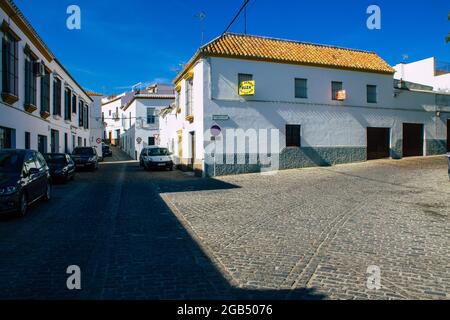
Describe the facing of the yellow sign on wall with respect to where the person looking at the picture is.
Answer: facing the viewer

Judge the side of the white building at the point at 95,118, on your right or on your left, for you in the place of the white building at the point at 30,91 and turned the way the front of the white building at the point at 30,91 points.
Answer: on your left

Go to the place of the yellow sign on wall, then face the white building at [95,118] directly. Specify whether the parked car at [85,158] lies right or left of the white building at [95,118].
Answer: left

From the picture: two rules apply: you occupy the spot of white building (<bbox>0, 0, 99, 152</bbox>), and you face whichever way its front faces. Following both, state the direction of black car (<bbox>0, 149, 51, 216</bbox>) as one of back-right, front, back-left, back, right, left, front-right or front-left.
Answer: front-right

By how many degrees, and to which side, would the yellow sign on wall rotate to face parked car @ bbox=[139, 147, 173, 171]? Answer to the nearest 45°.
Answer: approximately 135° to its right

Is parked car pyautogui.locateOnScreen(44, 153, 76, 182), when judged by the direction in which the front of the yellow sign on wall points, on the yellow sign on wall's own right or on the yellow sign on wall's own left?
on the yellow sign on wall's own right

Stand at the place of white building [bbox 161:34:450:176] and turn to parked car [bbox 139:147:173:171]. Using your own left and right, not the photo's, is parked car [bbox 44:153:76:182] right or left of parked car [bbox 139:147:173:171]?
left

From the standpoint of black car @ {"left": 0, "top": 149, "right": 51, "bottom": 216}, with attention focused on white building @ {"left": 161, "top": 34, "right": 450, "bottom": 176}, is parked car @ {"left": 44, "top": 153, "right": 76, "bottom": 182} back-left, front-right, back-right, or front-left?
front-left

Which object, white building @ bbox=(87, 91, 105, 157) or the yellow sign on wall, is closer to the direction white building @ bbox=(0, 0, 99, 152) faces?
the yellow sign on wall

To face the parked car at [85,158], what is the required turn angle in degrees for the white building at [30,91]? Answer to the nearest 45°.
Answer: approximately 90° to its left

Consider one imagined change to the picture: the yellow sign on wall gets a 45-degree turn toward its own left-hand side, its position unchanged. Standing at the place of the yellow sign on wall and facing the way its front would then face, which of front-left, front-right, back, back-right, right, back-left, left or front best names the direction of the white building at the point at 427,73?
left

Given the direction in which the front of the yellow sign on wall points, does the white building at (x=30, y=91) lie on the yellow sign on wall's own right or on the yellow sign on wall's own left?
on the yellow sign on wall's own right

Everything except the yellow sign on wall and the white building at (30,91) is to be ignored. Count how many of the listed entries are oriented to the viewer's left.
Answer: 0

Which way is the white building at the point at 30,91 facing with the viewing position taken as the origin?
facing the viewer and to the right of the viewer
